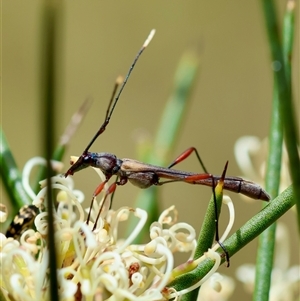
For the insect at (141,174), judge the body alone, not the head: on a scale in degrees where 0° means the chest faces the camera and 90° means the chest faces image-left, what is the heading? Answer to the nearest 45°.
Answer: approximately 90°
